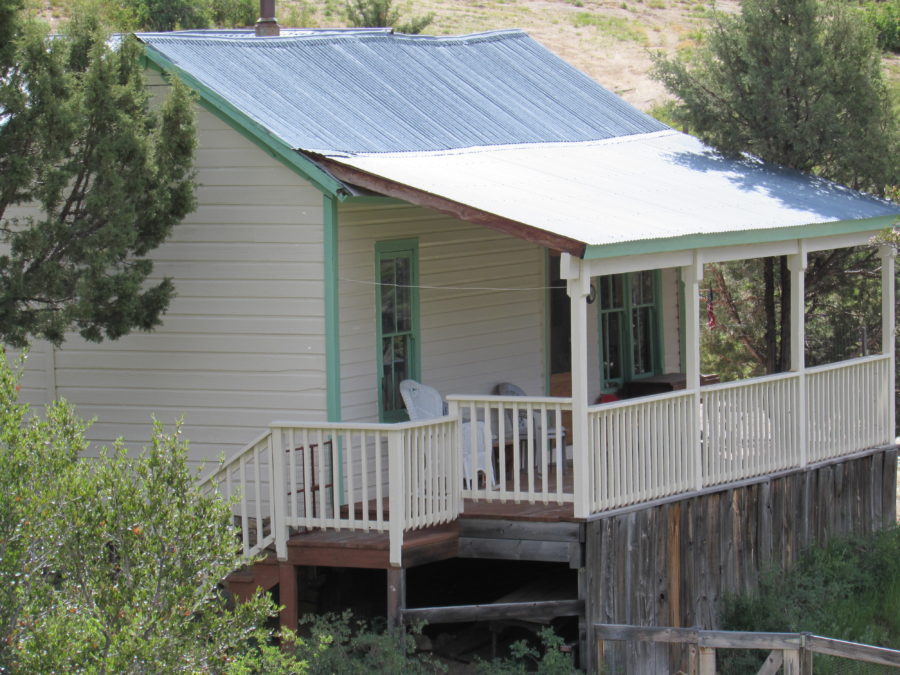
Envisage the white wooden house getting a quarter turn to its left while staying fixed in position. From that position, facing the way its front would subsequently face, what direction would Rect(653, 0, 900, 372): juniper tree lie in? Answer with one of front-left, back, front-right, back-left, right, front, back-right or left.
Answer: front

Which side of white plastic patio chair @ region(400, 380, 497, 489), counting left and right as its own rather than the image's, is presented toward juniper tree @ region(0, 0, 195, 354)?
right

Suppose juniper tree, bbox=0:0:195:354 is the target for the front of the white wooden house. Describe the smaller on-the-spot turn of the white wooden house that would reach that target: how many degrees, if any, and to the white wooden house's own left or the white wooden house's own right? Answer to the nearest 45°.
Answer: approximately 90° to the white wooden house's own right

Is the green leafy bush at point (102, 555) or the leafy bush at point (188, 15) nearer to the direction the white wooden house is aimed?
the green leafy bush

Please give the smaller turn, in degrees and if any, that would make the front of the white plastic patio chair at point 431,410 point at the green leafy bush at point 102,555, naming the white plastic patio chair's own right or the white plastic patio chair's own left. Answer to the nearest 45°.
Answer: approximately 45° to the white plastic patio chair's own right

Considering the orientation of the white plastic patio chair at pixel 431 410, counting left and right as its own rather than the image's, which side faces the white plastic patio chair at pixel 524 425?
left

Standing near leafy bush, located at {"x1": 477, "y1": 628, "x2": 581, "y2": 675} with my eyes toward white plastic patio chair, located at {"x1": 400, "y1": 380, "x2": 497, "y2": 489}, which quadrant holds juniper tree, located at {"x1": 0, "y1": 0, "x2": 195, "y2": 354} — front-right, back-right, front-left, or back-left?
front-left

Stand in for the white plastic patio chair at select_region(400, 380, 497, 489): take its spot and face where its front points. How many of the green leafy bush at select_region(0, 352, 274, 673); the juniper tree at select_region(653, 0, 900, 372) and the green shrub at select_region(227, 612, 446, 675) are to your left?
1

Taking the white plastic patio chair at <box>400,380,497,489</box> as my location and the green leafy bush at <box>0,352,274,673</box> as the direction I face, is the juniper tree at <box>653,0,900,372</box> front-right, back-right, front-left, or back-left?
back-left

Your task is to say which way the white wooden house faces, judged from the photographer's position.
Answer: facing the viewer and to the right of the viewer

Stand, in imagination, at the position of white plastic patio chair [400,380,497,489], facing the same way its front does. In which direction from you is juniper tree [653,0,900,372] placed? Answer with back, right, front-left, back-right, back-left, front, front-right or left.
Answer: left

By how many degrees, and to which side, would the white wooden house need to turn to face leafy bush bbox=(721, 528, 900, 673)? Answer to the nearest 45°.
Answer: approximately 45° to its left

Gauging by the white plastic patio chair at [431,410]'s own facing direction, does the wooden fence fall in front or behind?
in front
